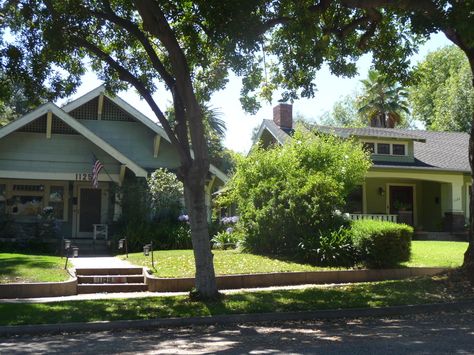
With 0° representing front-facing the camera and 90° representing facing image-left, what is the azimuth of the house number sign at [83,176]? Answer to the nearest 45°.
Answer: approximately 0°

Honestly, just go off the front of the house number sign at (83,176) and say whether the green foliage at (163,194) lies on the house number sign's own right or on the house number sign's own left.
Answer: on the house number sign's own left

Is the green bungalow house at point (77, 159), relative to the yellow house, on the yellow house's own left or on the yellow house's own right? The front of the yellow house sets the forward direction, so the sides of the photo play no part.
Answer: on the yellow house's own right

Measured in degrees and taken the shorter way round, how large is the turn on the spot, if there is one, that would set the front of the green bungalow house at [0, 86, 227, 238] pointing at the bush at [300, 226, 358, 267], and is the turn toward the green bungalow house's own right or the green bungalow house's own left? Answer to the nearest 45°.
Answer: approximately 45° to the green bungalow house's own left

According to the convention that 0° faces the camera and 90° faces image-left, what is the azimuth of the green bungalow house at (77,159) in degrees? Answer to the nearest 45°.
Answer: approximately 0°

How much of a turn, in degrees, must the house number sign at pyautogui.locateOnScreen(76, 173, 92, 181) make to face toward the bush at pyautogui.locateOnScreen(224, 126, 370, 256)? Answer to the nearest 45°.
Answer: approximately 45° to its left

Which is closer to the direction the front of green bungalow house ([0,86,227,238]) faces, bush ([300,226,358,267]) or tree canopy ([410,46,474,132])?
the bush

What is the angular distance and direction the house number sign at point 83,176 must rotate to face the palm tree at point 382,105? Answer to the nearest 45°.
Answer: approximately 135° to its left

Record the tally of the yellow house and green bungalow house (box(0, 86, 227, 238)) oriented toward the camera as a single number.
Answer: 2
